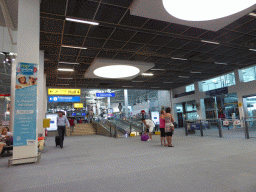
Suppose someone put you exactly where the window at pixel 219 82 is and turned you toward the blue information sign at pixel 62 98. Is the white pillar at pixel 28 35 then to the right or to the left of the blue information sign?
left

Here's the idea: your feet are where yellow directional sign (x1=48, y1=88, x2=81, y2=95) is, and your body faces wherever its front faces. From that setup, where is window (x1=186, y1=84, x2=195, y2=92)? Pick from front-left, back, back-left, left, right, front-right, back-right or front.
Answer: left

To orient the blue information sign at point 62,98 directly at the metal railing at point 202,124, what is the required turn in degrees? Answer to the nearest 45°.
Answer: approximately 45° to its left

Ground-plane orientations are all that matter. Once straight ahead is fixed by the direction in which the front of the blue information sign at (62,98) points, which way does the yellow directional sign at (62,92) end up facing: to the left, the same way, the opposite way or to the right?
the same way

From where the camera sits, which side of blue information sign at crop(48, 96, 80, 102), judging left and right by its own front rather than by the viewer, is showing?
front

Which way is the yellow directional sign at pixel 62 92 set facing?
toward the camera

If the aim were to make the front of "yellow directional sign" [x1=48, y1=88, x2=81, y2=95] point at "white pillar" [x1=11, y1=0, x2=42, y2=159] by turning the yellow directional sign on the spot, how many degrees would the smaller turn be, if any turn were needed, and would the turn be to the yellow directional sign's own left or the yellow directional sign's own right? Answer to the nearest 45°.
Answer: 0° — it already faces it

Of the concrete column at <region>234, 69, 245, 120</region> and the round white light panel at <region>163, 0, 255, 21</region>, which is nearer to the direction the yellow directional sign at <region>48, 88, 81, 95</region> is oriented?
the round white light panel

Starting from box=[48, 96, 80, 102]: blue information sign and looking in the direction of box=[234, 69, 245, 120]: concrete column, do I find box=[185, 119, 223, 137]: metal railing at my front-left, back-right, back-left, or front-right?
front-right

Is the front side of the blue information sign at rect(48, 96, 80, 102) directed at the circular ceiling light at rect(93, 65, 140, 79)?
no

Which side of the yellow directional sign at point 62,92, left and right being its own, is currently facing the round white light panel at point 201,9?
front

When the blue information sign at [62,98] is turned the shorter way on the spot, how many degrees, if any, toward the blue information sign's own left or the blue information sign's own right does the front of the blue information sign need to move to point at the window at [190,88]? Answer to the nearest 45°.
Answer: approximately 90° to the blue information sign's own left

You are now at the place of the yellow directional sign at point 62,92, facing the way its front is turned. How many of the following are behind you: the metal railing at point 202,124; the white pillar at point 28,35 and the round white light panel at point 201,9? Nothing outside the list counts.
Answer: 0

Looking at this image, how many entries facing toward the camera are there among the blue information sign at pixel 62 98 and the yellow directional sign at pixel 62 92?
2

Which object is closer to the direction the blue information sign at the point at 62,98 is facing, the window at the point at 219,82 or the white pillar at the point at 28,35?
the white pillar

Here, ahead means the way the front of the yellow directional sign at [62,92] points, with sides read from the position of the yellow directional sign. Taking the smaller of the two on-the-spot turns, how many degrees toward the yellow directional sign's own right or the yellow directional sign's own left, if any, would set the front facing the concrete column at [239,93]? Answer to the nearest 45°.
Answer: approximately 90° to the yellow directional sign's own left

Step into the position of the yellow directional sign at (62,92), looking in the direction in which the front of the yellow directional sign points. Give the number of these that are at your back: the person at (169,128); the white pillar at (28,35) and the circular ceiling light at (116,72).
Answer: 0

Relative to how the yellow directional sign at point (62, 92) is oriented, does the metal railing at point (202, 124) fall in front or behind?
in front
